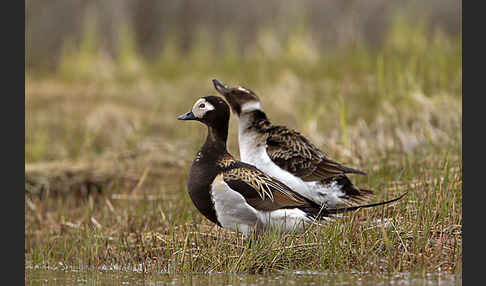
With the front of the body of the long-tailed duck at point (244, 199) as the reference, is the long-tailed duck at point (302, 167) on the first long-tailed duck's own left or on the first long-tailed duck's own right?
on the first long-tailed duck's own right

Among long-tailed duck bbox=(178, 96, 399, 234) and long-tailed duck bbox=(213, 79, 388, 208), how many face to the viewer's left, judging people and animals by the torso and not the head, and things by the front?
2

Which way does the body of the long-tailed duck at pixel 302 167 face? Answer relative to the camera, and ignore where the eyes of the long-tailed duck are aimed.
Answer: to the viewer's left

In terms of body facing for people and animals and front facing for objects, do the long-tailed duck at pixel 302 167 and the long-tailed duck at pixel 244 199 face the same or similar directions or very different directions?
same or similar directions

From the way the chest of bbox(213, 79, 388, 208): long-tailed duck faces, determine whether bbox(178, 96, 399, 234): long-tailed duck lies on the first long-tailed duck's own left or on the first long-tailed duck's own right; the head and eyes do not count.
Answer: on the first long-tailed duck's own left

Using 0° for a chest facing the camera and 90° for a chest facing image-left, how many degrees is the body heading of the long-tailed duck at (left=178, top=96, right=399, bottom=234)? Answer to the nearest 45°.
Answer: approximately 90°
